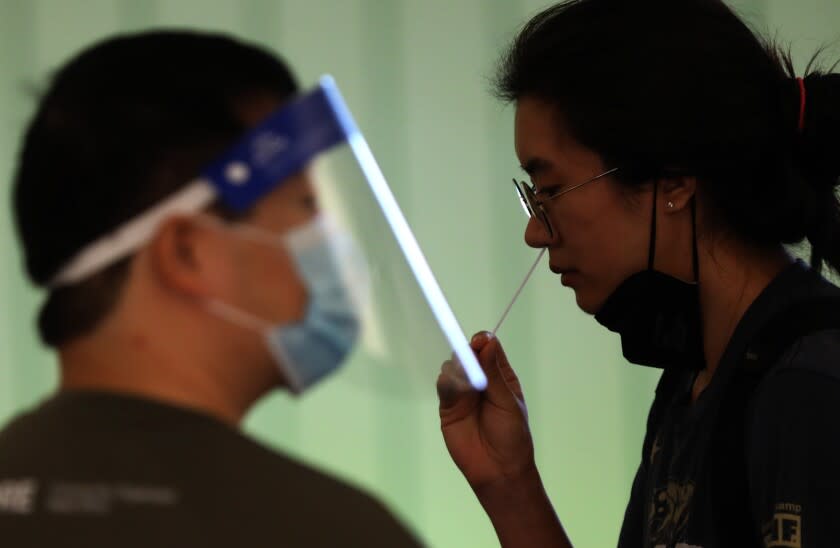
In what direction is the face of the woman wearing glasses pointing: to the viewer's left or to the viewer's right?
to the viewer's left

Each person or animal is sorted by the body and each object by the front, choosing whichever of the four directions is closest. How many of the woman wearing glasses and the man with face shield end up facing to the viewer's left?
1

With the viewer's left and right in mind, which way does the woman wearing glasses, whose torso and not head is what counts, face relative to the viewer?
facing to the left of the viewer

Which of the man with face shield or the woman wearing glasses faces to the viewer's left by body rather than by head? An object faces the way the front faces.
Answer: the woman wearing glasses

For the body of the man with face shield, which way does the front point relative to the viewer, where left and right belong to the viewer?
facing away from the viewer and to the right of the viewer

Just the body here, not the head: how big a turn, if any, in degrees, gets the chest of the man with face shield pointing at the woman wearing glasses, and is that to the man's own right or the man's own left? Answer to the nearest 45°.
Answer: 0° — they already face them
